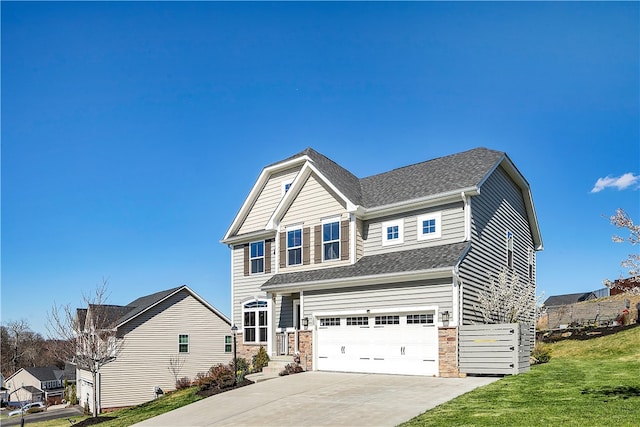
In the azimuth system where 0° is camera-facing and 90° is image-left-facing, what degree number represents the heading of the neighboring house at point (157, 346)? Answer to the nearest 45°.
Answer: approximately 45°

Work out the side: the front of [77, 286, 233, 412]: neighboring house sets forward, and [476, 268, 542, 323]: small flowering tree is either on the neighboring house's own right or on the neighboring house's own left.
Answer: on the neighboring house's own left

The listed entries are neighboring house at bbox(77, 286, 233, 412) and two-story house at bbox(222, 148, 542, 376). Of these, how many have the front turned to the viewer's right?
0

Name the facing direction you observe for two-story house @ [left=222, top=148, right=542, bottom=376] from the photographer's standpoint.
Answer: facing the viewer and to the left of the viewer
